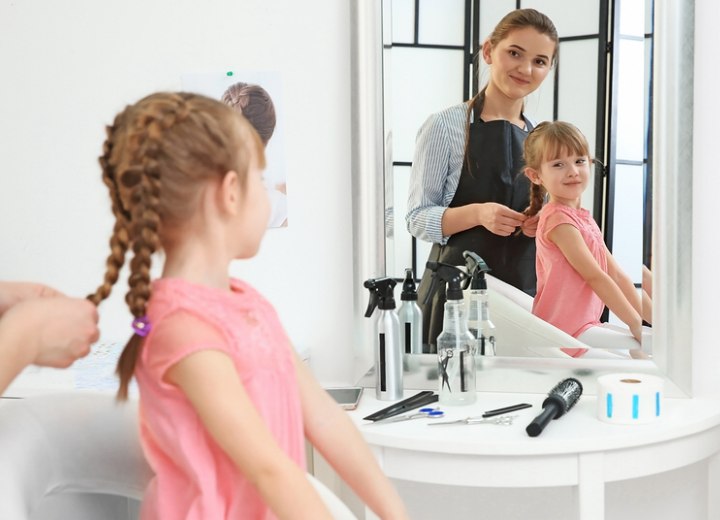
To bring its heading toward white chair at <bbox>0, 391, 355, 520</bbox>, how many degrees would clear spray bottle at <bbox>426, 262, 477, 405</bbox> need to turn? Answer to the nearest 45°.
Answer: approximately 45° to its left

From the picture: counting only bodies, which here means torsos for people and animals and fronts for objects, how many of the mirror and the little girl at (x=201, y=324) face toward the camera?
1

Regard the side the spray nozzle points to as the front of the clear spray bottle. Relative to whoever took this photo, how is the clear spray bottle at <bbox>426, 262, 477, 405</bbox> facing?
facing to the left of the viewer

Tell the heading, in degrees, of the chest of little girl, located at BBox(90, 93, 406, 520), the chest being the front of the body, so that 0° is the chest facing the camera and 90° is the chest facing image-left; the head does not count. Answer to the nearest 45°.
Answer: approximately 270°

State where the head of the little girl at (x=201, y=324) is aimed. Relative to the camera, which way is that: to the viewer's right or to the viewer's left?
to the viewer's right

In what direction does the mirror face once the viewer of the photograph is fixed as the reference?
facing the viewer

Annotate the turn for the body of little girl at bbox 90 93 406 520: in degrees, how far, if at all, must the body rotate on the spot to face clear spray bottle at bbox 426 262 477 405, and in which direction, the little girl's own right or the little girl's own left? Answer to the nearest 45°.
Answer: approximately 45° to the little girl's own left
